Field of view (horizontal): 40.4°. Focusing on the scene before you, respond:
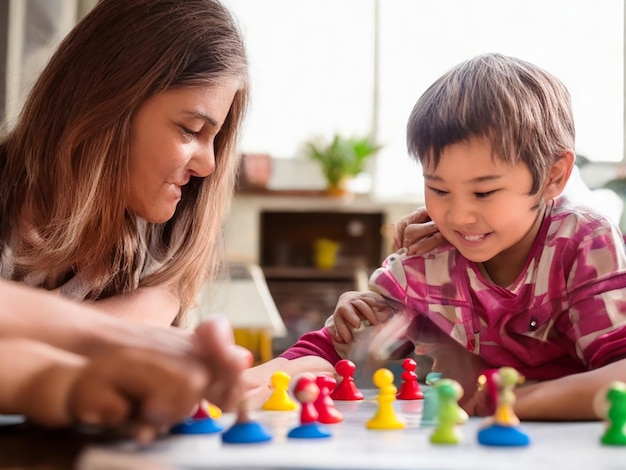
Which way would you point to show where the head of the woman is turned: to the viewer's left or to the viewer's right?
to the viewer's right

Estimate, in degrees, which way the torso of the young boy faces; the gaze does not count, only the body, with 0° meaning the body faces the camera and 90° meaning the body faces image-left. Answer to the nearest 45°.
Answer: approximately 45°

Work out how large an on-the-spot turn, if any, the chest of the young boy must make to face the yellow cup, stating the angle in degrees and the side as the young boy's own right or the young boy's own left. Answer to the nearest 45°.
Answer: approximately 135° to the young boy's own right

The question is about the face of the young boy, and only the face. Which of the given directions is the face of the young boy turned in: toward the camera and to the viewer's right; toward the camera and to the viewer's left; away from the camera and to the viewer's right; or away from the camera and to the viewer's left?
toward the camera and to the viewer's left

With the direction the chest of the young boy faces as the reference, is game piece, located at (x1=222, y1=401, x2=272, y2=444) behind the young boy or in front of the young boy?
in front

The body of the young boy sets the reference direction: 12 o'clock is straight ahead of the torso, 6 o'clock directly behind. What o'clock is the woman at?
The woman is roughly at 2 o'clock from the young boy.

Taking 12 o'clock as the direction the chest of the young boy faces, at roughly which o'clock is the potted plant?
The potted plant is roughly at 4 o'clock from the young boy.
